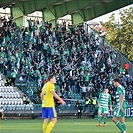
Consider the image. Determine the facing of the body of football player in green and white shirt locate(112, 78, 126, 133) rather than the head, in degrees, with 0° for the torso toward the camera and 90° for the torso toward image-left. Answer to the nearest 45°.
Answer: approximately 90°
